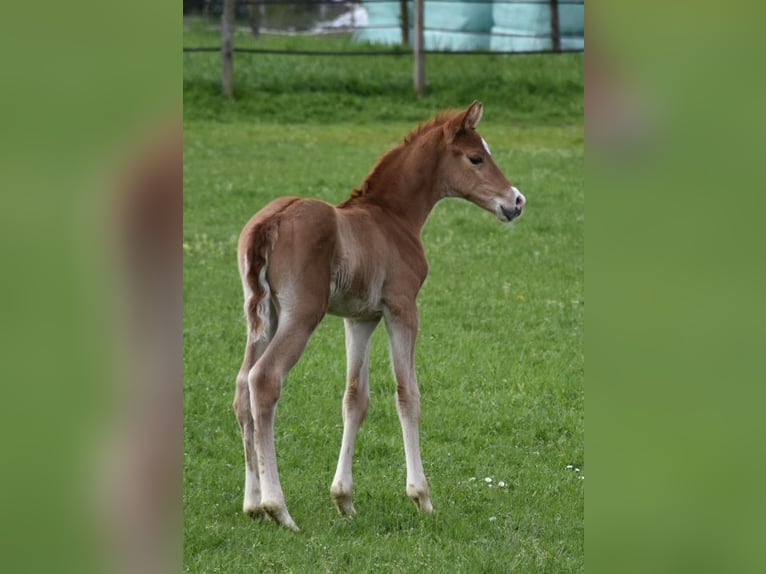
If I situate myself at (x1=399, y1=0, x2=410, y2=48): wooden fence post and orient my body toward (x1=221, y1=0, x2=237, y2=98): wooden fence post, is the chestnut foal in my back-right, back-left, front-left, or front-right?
front-left

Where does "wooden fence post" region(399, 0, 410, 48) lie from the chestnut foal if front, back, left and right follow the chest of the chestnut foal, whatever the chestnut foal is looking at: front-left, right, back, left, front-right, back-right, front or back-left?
front-left

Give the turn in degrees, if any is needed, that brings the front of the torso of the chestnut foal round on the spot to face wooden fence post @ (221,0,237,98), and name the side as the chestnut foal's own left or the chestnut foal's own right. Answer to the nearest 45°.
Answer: approximately 45° to the chestnut foal's own left

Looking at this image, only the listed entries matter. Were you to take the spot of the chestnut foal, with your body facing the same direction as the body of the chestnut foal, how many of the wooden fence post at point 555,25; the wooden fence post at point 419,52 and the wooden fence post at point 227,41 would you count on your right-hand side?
0

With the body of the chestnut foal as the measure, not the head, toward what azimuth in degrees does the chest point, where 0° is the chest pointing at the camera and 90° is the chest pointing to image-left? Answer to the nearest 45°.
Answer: approximately 225°

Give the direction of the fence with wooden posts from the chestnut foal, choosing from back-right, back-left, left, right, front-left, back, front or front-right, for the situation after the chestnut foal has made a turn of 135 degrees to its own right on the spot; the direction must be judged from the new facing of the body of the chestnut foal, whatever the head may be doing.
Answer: back

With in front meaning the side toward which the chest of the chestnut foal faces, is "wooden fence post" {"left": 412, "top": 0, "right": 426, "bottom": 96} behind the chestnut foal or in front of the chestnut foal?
in front

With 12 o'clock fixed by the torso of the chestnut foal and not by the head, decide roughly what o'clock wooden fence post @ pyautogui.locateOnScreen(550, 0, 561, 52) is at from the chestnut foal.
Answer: The wooden fence post is roughly at 11 o'clock from the chestnut foal.

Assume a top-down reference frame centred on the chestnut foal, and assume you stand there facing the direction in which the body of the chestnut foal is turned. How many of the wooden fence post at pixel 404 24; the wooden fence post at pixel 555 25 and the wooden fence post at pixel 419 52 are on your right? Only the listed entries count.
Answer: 0
